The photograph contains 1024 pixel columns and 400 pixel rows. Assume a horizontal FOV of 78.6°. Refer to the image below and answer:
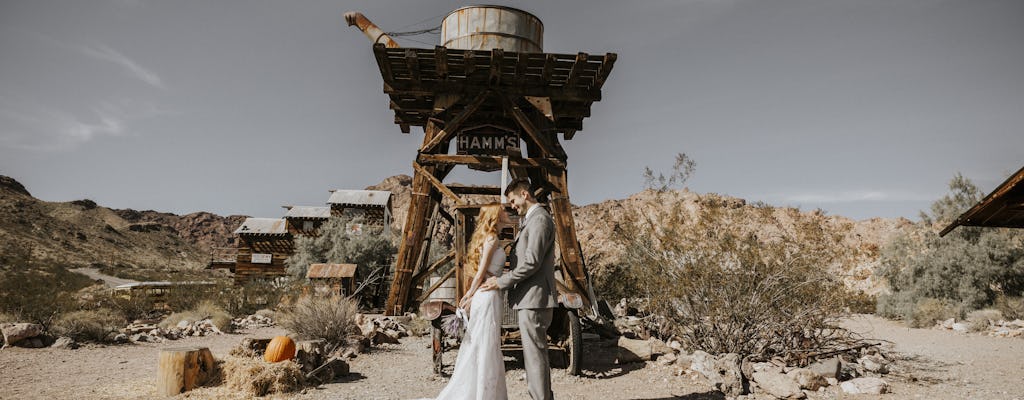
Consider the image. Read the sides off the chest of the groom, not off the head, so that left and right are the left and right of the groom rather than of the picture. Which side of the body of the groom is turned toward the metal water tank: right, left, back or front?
right

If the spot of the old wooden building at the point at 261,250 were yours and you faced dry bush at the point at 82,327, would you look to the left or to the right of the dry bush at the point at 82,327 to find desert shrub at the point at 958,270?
left

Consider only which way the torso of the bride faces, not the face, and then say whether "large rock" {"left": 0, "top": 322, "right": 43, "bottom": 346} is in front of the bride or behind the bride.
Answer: behind

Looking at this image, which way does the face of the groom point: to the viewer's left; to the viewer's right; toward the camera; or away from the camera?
to the viewer's left

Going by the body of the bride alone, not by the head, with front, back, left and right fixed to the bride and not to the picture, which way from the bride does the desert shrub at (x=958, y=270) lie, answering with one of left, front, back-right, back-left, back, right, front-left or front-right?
front-left

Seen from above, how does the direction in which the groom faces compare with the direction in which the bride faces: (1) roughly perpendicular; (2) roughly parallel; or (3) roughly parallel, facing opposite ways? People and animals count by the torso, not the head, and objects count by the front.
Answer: roughly parallel, facing opposite ways

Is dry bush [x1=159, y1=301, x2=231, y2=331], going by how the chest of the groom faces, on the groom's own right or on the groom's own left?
on the groom's own right

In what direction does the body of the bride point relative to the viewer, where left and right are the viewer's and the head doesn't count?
facing to the right of the viewer

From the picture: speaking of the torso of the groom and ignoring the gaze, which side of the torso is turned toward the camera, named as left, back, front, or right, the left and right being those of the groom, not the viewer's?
left

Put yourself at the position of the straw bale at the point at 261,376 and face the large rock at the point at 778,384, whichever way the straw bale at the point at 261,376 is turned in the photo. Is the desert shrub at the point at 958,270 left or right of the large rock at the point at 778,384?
left

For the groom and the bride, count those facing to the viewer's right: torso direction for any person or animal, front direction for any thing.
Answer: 1
